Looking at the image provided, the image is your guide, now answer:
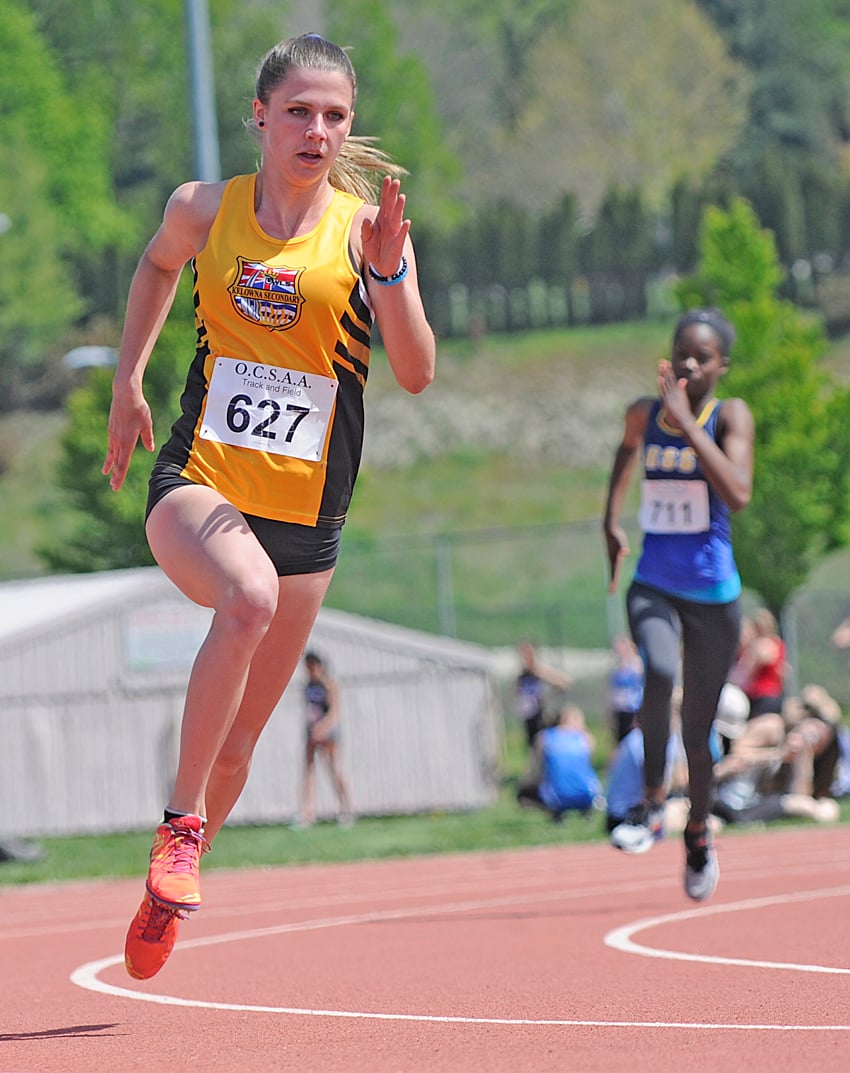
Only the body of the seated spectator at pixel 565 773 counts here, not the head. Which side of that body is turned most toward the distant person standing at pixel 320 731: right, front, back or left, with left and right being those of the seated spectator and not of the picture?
left

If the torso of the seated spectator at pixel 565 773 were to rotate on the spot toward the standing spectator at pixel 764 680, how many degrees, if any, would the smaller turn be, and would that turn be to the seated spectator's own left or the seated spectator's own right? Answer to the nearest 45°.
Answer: approximately 90° to the seated spectator's own right

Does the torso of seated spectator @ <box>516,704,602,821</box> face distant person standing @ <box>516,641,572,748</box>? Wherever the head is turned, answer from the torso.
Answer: yes

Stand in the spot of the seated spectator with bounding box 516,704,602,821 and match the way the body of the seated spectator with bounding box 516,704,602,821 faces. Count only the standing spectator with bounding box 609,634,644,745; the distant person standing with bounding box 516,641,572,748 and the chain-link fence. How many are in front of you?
3

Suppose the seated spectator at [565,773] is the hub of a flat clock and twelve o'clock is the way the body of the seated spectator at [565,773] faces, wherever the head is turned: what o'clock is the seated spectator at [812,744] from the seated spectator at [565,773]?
the seated spectator at [812,744] is roughly at 4 o'clock from the seated spectator at [565,773].

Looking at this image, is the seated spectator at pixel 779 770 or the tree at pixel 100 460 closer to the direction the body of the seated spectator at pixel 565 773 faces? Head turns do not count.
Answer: the tree

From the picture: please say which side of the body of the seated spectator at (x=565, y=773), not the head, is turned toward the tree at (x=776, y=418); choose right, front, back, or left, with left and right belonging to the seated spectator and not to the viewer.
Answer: front

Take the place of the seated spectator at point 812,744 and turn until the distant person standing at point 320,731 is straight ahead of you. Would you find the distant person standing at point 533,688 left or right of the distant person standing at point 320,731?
right

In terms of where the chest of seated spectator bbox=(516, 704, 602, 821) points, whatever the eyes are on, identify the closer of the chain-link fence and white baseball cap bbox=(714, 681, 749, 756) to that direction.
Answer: the chain-link fence

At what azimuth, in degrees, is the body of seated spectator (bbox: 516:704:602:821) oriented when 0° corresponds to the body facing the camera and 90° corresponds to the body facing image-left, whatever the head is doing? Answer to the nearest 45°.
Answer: approximately 180°

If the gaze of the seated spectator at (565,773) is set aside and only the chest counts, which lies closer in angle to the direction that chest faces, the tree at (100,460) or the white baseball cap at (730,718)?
the tree

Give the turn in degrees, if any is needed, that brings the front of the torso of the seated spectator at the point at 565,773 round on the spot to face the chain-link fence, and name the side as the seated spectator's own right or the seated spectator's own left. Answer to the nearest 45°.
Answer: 0° — they already face it
